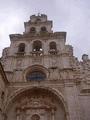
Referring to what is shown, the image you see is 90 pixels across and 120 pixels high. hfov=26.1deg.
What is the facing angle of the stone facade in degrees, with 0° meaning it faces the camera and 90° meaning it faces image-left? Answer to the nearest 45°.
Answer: approximately 0°
